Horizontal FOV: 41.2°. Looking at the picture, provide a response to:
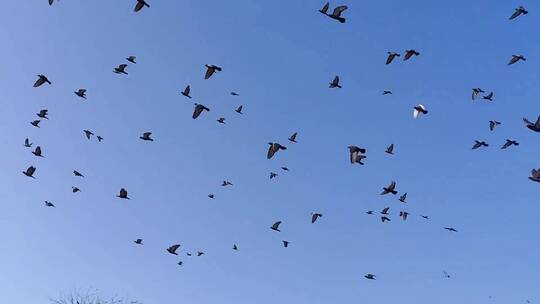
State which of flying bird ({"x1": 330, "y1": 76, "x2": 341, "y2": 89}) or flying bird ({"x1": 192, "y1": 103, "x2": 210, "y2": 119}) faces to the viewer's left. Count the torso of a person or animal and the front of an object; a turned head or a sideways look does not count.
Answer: flying bird ({"x1": 192, "y1": 103, "x2": 210, "y2": 119})

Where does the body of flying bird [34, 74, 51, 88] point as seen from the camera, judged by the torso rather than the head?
to the viewer's left

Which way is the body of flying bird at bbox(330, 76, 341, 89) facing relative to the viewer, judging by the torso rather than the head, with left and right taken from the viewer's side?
facing to the right of the viewer

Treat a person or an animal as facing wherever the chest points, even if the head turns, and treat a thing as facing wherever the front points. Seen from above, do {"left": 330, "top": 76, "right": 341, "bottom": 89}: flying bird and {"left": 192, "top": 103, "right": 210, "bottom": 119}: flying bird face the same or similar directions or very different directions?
very different directions

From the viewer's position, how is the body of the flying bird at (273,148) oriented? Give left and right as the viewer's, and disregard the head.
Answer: facing to the left of the viewer

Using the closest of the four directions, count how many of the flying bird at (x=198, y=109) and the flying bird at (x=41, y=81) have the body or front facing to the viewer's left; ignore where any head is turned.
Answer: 2

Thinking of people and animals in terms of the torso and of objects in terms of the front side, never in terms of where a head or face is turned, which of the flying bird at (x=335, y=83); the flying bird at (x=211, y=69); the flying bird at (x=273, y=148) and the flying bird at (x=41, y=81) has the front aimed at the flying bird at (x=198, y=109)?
the flying bird at (x=273, y=148)

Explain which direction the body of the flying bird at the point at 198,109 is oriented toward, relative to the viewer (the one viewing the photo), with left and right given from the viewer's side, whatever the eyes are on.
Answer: facing to the left of the viewer

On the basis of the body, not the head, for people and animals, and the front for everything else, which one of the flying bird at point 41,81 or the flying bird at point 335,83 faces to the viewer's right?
the flying bird at point 335,83
